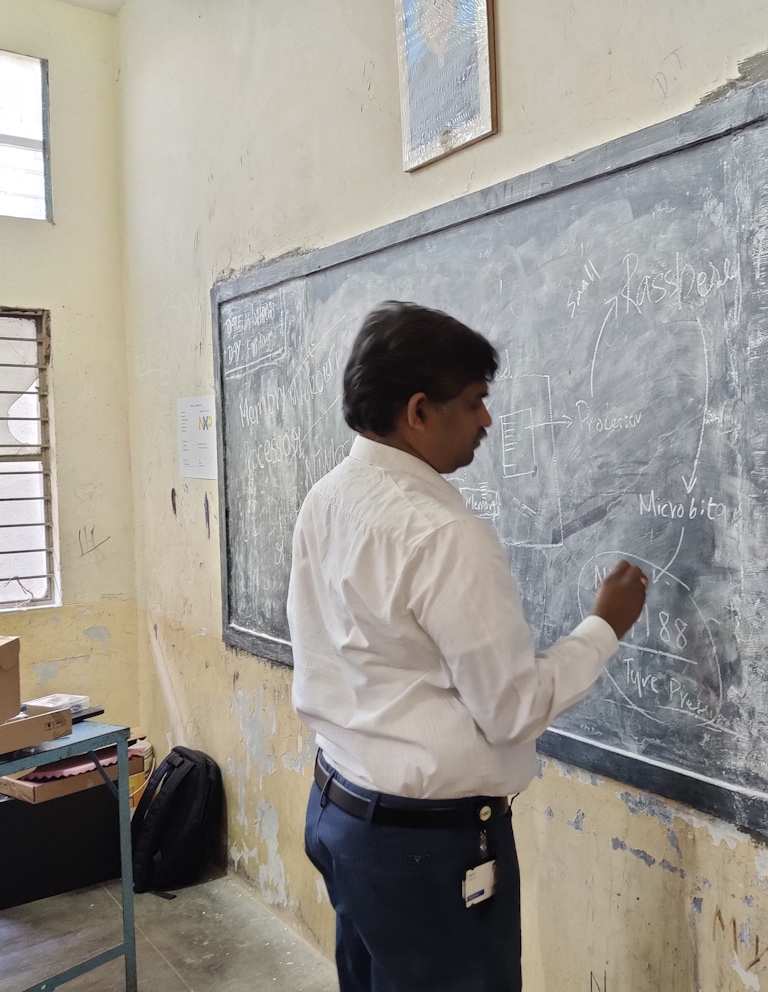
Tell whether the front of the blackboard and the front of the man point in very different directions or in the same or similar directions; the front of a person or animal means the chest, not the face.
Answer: very different directions

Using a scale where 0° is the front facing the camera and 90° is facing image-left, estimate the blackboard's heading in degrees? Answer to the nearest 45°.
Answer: approximately 45°

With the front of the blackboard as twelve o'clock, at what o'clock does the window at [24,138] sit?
The window is roughly at 3 o'clock from the blackboard.

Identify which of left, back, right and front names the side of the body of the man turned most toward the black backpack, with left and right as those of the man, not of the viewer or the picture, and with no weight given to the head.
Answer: left

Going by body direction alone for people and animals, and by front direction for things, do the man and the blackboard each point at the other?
yes

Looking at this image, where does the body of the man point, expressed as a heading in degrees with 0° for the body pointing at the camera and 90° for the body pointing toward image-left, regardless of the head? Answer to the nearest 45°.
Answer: approximately 225°

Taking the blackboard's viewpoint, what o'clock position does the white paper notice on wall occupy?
The white paper notice on wall is roughly at 3 o'clock from the blackboard.

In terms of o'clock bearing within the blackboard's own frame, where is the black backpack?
The black backpack is roughly at 3 o'clock from the blackboard.

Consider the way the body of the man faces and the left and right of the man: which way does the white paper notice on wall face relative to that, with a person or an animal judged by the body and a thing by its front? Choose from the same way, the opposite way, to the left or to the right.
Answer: the opposite way

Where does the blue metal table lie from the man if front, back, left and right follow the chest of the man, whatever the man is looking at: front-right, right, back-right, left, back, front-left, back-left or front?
left

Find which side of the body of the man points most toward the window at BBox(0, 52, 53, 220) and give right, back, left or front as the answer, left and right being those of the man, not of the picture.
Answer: left

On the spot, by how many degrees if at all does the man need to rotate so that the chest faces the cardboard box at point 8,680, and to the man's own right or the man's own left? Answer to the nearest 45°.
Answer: approximately 90° to the man's own left
